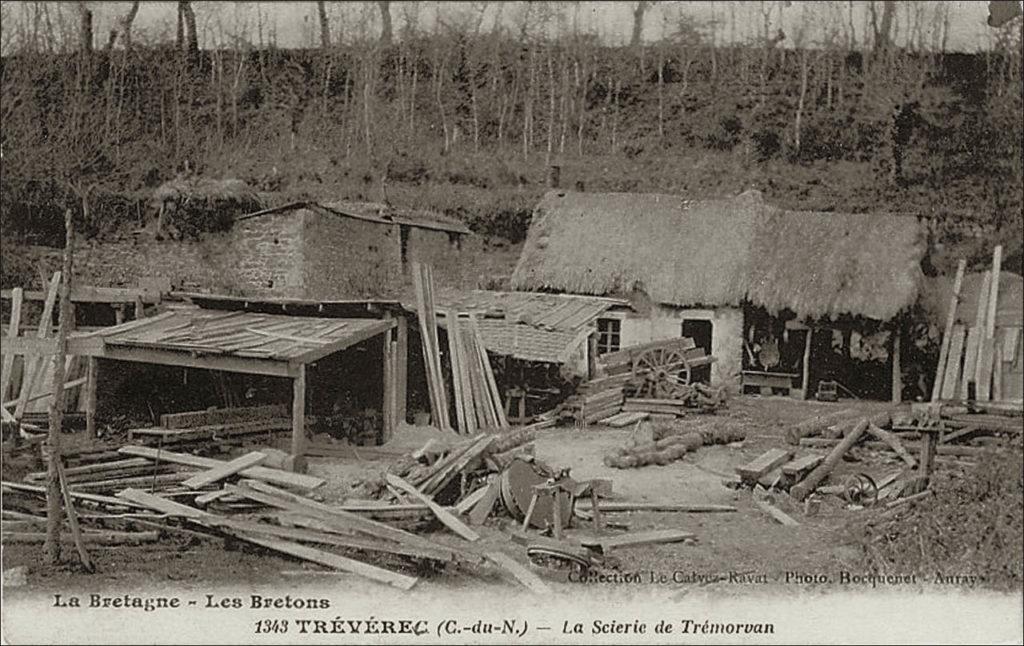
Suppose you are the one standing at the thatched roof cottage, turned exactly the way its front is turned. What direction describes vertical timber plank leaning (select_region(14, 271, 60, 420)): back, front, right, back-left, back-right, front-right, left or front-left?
front-right

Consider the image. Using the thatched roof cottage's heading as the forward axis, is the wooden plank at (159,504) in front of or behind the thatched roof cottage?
in front

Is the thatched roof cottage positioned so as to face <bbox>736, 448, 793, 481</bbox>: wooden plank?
yes

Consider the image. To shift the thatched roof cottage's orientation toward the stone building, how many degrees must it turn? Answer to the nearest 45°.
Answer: approximately 45° to its right

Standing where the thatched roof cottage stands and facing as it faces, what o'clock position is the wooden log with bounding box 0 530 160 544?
The wooden log is roughly at 1 o'clock from the thatched roof cottage.

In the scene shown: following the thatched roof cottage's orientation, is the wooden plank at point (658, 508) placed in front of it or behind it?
in front

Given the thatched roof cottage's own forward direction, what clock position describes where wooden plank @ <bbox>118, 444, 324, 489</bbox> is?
The wooden plank is roughly at 1 o'clock from the thatched roof cottage.

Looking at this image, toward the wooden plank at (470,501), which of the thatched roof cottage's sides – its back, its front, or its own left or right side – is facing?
front

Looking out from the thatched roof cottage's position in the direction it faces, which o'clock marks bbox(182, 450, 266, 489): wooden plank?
The wooden plank is roughly at 1 o'clock from the thatched roof cottage.

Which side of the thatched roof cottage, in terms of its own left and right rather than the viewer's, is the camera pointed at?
front

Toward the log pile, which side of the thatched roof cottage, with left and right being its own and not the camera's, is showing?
front

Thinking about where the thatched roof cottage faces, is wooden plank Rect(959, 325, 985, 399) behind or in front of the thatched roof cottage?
in front

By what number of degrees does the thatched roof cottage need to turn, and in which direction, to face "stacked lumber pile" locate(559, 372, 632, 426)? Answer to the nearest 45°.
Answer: approximately 45° to its right

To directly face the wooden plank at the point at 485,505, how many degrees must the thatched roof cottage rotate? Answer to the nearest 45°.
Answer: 0° — it already faces it
